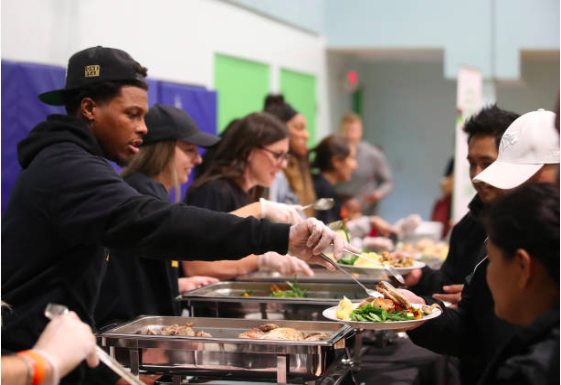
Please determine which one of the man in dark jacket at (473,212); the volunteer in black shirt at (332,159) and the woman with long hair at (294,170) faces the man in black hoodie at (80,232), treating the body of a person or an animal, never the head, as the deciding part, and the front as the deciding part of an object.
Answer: the man in dark jacket

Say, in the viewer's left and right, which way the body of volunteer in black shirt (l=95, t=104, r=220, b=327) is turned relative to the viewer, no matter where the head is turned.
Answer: facing to the right of the viewer

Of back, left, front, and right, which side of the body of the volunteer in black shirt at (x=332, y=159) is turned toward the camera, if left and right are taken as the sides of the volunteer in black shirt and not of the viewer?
right

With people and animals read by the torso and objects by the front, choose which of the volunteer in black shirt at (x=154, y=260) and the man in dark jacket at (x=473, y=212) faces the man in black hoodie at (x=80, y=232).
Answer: the man in dark jacket

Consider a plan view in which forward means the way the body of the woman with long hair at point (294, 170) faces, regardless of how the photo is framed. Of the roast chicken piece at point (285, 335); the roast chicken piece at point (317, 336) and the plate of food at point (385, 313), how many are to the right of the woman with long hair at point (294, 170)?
3

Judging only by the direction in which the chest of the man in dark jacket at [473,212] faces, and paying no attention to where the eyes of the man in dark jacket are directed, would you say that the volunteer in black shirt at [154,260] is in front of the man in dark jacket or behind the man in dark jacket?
in front

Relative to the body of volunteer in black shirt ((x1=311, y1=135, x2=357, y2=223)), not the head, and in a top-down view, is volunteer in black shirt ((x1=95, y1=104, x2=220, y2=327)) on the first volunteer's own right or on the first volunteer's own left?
on the first volunteer's own right

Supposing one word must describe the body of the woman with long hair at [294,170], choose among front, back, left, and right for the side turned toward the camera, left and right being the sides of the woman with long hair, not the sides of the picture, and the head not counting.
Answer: right

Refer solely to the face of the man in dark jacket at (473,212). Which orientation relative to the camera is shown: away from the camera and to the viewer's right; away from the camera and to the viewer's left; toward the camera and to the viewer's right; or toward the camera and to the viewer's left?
toward the camera and to the viewer's left

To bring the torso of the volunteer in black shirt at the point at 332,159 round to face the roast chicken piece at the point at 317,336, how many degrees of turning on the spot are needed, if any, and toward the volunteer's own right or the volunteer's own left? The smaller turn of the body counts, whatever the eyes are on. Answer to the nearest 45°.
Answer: approximately 90° to the volunteer's own right

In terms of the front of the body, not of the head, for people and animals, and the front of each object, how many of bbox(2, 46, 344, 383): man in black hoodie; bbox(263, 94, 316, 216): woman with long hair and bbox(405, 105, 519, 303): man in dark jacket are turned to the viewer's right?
2

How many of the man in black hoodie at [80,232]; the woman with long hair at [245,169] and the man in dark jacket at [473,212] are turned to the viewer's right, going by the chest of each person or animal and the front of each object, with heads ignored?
2

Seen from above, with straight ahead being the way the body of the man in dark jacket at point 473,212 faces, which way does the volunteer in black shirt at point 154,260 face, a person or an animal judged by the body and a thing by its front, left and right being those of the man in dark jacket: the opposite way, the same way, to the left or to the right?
the opposite way

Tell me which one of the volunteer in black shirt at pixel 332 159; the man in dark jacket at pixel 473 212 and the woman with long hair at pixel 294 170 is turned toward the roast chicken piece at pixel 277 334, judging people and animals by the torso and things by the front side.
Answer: the man in dark jacket

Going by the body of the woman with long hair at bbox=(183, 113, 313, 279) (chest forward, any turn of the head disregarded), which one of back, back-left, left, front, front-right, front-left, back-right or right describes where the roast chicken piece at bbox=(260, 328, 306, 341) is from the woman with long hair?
right

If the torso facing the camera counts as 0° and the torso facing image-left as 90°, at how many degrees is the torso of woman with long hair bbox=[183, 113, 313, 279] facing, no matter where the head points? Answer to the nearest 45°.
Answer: approximately 270°

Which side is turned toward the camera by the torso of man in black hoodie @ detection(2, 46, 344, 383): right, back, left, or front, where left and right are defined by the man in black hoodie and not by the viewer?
right
